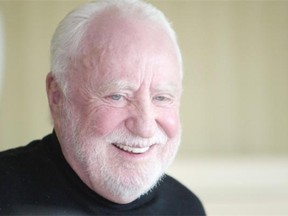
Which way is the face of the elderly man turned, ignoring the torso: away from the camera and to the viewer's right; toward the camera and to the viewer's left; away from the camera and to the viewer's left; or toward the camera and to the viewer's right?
toward the camera and to the viewer's right

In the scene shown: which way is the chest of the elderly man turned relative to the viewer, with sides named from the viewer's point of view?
facing the viewer and to the right of the viewer
